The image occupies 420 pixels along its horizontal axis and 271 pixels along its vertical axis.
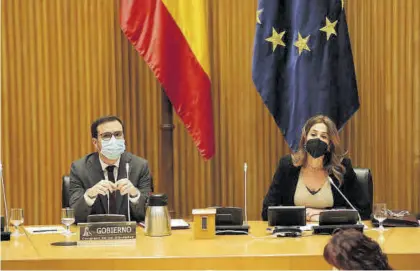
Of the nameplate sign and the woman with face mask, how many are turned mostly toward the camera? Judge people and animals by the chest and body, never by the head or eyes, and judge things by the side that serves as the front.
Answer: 2

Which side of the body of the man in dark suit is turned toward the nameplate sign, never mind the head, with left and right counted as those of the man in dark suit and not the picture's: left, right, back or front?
front

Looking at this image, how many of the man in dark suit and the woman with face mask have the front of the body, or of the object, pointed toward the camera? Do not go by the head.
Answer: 2

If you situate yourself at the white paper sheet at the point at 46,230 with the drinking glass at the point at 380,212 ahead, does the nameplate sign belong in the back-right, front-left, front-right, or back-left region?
front-right

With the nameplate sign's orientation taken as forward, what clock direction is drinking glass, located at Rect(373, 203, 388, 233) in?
The drinking glass is roughly at 9 o'clock from the nameplate sign.

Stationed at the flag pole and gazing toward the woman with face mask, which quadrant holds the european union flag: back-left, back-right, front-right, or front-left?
front-left

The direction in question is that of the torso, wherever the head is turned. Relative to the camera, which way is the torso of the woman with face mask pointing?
toward the camera

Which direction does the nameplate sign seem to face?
toward the camera

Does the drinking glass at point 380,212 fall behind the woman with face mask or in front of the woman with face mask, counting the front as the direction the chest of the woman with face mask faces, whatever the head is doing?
in front

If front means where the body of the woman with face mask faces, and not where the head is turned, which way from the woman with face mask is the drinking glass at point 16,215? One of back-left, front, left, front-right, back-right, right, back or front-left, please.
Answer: front-right

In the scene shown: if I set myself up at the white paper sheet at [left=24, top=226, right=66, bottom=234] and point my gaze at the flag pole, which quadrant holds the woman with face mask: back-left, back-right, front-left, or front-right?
front-right

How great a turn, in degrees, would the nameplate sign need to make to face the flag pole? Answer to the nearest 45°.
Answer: approximately 180°

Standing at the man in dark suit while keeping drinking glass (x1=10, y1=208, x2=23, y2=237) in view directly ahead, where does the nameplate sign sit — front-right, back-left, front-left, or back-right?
front-left

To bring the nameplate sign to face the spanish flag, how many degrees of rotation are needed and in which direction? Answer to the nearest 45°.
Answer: approximately 180°

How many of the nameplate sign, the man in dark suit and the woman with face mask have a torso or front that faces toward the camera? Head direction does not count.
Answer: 3

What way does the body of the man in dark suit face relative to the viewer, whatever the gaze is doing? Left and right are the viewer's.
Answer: facing the viewer
